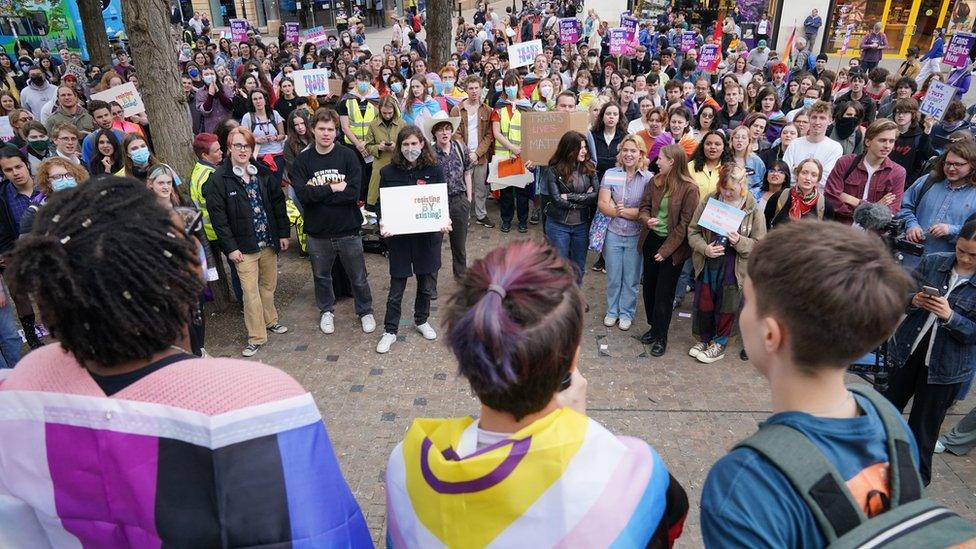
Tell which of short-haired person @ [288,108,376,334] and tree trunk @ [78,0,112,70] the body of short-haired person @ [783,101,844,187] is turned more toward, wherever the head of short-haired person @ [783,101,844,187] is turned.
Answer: the short-haired person

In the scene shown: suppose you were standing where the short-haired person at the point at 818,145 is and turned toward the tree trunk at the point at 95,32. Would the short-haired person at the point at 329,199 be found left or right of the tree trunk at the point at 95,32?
left

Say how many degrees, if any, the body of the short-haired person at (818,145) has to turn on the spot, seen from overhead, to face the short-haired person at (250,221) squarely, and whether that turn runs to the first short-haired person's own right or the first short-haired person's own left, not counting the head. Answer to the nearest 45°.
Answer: approximately 45° to the first short-haired person's own right

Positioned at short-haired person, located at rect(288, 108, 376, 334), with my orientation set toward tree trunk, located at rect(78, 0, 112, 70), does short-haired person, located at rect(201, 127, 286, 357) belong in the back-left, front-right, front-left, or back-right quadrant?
front-left

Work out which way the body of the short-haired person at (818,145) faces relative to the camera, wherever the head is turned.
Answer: toward the camera

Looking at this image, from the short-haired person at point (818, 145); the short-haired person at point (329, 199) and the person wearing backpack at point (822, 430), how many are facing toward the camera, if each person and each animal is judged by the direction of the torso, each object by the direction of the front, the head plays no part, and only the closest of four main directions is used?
2

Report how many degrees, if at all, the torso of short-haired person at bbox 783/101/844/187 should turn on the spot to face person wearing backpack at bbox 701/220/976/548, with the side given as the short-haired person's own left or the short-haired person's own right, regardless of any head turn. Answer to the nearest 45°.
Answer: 0° — they already face them

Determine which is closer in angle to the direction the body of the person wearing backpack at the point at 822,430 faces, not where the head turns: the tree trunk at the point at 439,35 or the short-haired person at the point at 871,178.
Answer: the tree trunk

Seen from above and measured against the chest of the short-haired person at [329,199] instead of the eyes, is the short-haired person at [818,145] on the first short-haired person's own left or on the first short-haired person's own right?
on the first short-haired person's own left

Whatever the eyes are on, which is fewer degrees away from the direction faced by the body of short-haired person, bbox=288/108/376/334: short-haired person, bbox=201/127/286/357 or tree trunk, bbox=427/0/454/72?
the short-haired person

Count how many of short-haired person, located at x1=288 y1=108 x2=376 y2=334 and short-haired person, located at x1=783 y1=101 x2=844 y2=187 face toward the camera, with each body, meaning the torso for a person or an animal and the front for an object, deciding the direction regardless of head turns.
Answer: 2

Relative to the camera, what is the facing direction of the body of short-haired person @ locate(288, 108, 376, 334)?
toward the camera

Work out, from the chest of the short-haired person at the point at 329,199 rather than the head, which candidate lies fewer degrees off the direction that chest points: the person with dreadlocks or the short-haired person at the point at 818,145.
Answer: the person with dreadlocks

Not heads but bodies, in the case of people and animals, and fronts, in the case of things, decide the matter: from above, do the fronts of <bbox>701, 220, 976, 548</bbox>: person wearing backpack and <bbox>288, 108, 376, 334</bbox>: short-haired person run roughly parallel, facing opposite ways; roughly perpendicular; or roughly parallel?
roughly parallel, facing opposite ways

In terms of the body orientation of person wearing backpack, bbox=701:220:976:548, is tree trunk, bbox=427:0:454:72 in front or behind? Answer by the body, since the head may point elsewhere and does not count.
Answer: in front

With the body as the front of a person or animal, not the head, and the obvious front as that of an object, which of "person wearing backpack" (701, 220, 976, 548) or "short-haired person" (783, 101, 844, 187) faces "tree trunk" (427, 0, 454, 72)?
the person wearing backpack

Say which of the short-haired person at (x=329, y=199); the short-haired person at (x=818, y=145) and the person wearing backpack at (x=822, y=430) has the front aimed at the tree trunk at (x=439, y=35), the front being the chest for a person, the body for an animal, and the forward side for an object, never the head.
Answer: the person wearing backpack

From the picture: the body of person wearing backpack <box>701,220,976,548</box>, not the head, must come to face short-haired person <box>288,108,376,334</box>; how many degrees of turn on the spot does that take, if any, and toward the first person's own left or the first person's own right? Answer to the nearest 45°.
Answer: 0° — they already face them

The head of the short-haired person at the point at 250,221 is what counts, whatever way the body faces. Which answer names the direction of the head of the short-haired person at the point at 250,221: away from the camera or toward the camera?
toward the camera
